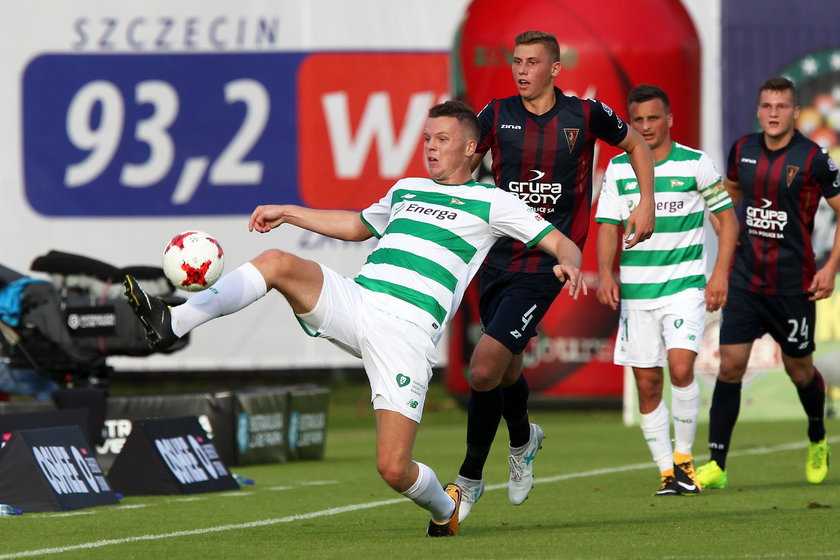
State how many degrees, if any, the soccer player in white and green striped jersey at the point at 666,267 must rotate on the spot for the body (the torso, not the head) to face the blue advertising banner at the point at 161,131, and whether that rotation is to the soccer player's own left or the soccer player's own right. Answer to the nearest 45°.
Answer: approximately 135° to the soccer player's own right

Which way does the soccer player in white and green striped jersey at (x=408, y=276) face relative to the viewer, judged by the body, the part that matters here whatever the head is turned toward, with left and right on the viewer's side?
facing the viewer and to the left of the viewer

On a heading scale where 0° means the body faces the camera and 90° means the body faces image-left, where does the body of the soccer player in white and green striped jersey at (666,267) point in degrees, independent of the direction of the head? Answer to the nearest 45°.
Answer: approximately 0°

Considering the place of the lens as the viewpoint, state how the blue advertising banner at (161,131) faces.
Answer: facing the viewer

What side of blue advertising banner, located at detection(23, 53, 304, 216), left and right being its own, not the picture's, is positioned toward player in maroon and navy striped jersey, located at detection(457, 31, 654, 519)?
front

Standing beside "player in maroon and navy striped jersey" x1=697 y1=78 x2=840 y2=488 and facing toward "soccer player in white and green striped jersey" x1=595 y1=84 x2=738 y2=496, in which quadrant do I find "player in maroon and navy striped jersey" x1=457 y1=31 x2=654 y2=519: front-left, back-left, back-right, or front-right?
front-left

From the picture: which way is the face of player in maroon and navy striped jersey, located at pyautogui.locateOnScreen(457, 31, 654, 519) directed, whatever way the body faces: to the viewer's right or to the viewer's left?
to the viewer's left

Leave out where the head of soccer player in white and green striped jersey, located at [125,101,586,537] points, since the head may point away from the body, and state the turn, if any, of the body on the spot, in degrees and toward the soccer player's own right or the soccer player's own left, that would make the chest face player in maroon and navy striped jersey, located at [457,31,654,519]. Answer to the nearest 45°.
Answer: approximately 180°

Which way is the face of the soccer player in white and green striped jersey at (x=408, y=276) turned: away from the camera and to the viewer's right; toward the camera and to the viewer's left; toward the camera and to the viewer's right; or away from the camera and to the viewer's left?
toward the camera and to the viewer's left

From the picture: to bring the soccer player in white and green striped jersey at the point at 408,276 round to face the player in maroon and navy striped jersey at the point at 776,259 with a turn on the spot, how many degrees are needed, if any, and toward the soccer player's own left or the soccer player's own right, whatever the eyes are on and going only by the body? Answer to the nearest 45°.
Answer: approximately 180°

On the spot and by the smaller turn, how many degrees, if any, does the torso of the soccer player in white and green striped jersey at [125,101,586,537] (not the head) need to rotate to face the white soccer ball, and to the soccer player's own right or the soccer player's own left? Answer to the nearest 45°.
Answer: approximately 45° to the soccer player's own right

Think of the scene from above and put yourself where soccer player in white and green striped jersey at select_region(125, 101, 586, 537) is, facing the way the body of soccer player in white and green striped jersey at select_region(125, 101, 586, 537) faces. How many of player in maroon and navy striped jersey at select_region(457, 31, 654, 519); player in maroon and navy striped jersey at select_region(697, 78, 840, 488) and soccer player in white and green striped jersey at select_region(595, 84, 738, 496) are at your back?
3

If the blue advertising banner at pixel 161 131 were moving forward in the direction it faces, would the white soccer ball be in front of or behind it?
in front

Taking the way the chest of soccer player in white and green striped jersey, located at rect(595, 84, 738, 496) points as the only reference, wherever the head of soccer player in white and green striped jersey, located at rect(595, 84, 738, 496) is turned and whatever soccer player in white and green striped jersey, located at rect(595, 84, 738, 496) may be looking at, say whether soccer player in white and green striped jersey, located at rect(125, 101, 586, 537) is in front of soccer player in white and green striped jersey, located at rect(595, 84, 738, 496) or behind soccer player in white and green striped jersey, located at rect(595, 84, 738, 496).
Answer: in front

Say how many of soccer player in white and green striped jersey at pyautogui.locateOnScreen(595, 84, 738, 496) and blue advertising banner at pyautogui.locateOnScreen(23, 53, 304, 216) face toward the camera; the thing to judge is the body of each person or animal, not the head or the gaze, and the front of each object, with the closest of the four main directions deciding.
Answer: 2
